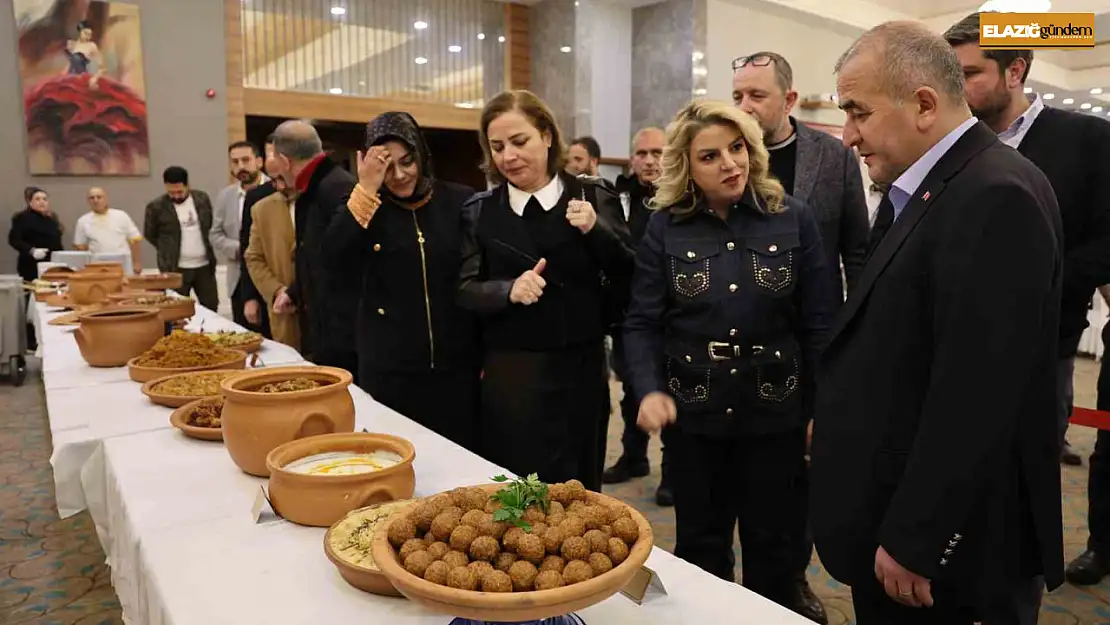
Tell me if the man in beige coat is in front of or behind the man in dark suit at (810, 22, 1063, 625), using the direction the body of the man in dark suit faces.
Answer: in front

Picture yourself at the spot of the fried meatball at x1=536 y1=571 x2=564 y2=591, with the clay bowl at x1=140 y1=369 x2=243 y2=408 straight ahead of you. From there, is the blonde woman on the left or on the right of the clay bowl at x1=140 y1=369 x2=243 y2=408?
right

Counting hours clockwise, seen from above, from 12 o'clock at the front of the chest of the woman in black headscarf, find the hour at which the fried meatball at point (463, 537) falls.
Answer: The fried meatball is roughly at 12 o'clock from the woman in black headscarf.

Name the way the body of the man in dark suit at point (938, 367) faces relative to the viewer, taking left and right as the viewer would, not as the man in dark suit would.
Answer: facing to the left of the viewer

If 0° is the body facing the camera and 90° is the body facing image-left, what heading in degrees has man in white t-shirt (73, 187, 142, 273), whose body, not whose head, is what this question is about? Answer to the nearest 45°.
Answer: approximately 0°

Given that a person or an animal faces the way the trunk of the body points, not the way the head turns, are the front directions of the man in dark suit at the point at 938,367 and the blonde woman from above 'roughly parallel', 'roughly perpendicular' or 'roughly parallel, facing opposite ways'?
roughly perpendicular

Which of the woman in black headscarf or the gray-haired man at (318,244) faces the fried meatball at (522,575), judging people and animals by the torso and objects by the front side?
the woman in black headscarf

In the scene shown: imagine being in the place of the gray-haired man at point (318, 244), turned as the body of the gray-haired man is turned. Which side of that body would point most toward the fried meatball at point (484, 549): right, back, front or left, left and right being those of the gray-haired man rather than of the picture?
left

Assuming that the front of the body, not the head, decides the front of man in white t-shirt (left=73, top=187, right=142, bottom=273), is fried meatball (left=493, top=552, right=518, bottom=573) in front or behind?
in front

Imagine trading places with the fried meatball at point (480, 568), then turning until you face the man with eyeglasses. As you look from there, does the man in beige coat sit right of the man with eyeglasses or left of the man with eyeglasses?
left
